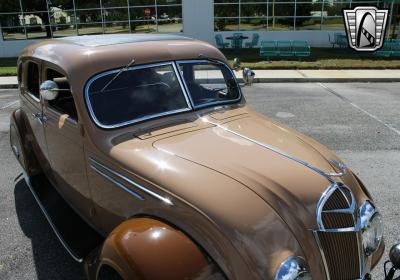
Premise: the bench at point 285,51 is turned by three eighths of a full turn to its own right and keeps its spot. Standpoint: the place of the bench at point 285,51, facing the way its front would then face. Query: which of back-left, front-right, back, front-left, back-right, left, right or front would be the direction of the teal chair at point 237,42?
front

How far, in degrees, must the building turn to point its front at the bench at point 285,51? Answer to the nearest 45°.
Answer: approximately 45° to its left

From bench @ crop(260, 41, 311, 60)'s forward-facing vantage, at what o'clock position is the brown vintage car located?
The brown vintage car is roughly at 12 o'clock from the bench.

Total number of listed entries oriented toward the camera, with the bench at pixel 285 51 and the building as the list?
2

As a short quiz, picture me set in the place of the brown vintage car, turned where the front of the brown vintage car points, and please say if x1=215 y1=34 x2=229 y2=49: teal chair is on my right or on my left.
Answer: on my left

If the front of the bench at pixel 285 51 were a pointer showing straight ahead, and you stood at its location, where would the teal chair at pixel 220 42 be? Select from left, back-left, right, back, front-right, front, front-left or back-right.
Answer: back-right

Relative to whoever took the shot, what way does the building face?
facing the viewer

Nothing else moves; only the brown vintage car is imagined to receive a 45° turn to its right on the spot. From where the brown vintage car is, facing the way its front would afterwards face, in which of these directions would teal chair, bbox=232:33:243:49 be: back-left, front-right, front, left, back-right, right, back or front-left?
back

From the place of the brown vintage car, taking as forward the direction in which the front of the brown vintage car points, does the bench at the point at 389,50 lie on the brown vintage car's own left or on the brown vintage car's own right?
on the brown vintage car's own left

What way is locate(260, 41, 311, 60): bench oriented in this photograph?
toward the camera

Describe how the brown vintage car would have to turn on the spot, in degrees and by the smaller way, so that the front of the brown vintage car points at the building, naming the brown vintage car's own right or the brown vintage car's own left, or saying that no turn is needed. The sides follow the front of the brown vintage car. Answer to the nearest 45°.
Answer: approximately 135° to the brown vintage car's own left
